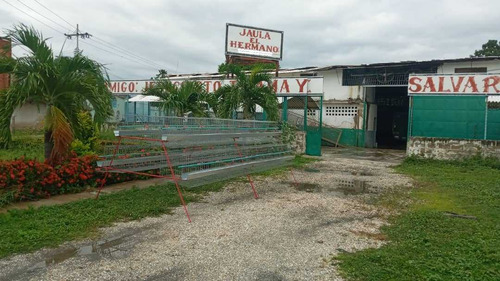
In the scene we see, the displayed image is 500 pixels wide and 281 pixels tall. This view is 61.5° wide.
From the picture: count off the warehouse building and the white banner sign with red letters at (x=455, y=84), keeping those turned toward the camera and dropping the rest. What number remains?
2

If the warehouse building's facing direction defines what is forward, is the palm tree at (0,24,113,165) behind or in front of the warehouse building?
in front

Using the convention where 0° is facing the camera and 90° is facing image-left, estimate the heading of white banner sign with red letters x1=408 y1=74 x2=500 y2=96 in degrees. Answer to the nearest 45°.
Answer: approximately 0°

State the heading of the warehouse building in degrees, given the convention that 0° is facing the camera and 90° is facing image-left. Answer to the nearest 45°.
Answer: approximately 0°

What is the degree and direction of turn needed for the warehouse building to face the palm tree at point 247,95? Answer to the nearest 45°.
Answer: approximately 45° to its right

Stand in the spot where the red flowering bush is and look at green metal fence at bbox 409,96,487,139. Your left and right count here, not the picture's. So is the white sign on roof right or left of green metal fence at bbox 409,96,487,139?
left

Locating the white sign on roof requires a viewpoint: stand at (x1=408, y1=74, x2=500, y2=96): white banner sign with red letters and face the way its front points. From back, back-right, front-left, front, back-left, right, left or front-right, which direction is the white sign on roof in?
right

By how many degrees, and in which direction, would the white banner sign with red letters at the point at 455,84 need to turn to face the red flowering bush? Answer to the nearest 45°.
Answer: approximately 45° to its right
